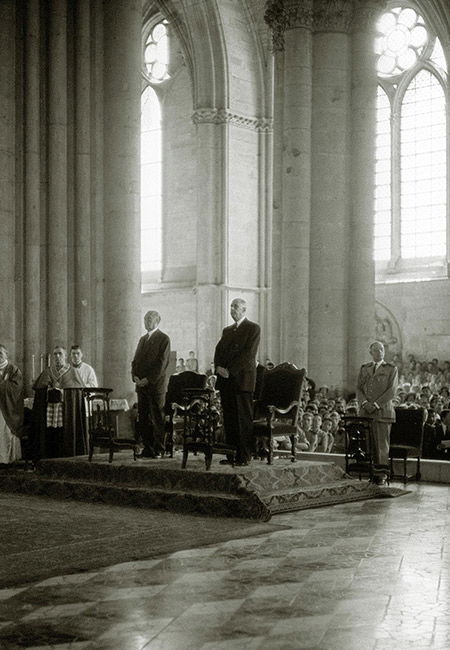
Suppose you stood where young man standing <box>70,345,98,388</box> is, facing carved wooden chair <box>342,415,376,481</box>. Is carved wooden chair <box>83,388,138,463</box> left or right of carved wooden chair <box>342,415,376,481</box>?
right

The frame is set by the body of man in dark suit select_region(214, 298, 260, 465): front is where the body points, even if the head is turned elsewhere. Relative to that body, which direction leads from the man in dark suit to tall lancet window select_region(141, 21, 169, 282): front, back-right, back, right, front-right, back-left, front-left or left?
back-right

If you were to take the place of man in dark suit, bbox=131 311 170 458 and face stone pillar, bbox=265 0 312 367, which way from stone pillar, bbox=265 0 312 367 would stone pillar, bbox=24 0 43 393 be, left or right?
left

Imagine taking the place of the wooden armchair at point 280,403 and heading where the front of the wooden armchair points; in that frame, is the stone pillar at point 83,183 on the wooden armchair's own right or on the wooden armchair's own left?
on the wooden armchair's own right

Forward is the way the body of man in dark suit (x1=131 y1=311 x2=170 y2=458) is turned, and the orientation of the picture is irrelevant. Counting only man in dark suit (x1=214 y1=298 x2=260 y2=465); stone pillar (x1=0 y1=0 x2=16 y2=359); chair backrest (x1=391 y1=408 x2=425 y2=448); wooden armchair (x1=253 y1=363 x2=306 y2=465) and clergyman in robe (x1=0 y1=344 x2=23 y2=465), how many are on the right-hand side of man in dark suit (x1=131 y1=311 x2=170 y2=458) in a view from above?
2
